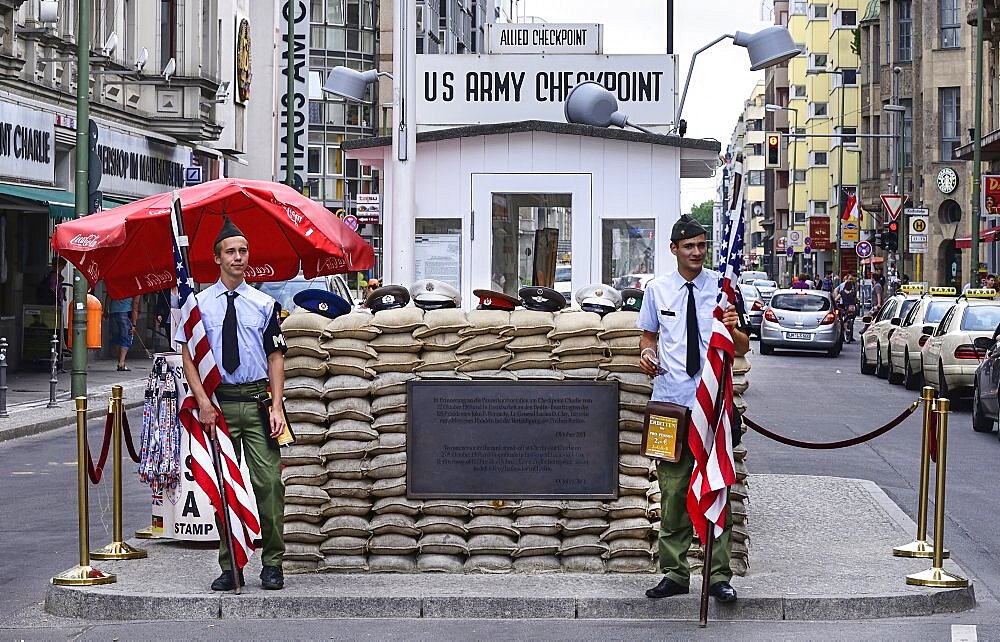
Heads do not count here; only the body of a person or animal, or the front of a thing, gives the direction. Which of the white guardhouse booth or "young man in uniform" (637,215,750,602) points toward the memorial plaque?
the white guardhouse booth

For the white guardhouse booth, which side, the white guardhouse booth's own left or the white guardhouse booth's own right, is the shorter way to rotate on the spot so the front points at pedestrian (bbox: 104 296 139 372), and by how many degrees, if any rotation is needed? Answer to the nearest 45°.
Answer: approximately 135° to the white guardhouse booth's own right

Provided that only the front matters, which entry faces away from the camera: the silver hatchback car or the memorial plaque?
the silver hatchback car

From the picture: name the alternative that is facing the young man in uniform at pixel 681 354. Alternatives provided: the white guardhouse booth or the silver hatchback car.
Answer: the white guardhouse booth

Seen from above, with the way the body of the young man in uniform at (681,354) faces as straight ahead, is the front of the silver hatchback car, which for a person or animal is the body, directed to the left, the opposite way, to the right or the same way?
the opposite way

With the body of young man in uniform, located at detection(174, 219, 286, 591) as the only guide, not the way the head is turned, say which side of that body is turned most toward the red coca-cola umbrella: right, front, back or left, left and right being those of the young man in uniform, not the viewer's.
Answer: back

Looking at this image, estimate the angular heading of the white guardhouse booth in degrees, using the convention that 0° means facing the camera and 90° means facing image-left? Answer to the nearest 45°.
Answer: approximately 0°

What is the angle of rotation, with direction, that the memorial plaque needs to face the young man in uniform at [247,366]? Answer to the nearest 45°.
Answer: approximately 45° to its right

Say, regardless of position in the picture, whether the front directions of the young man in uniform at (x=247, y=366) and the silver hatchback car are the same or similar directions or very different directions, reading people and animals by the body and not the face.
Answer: very different directions

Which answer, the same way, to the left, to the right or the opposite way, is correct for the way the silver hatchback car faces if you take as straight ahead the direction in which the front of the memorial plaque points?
the opposite way

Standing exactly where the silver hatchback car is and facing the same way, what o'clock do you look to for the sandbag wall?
The sandbag wall is roughly at 6 o'clock from the silver hatchback car.

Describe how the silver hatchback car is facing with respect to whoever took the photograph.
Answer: facing away from the viewer

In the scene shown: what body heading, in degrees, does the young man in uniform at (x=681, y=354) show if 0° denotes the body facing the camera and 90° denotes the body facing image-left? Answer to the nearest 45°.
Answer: approximately 0°

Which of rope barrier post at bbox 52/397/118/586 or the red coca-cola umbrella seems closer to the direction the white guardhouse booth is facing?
the rope barrier post
